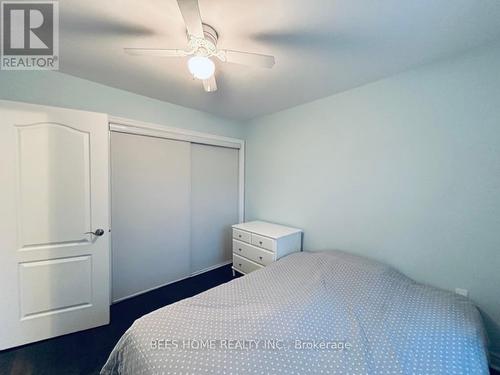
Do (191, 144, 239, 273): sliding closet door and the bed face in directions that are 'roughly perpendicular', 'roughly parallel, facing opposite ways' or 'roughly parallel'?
roughly perpendicular

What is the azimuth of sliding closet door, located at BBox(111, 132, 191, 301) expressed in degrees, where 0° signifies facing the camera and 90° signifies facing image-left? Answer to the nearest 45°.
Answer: approximately 315°

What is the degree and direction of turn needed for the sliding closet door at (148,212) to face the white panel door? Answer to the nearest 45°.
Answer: approximately 90° to its right

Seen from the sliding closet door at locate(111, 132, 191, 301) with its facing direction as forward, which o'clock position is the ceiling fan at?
The ceiling fan is roughly at 1 o'clock from the sliding closet door.

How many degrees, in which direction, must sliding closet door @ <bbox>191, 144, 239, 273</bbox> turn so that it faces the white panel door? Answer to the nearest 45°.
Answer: approximately 90° to its right

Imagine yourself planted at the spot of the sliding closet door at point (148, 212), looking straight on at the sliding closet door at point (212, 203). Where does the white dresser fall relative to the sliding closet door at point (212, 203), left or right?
right

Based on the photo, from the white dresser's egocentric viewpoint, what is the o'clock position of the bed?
The bed is roughly at 10 o'clock from the white dresser.

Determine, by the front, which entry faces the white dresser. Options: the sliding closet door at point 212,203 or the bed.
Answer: the sliding closet door
